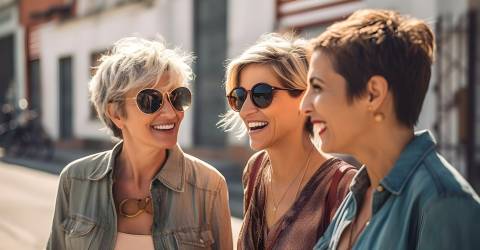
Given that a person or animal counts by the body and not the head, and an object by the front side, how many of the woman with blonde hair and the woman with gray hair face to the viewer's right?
0

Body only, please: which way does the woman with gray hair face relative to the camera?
toward the camera

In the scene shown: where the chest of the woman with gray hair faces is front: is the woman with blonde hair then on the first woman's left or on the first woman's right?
on the first woman's left

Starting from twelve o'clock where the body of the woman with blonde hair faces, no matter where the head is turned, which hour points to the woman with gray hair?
The woman with gray hair is roughly at 2 o'clock from the woman with blonde hair.

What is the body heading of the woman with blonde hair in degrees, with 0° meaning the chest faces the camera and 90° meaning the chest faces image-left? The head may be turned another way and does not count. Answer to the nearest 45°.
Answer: approximately 45°
